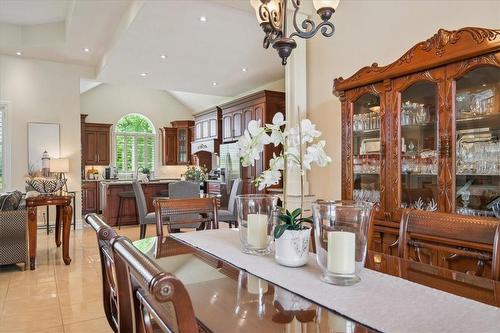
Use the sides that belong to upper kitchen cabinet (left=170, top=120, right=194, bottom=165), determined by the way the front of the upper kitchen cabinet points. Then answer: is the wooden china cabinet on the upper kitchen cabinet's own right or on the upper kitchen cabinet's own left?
on the upper kitchen cabinet's own left

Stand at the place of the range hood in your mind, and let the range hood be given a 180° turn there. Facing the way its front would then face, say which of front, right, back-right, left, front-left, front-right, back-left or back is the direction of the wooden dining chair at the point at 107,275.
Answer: back-right

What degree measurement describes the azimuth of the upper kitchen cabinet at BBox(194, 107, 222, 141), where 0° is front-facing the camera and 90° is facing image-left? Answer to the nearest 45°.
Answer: approximately 45°

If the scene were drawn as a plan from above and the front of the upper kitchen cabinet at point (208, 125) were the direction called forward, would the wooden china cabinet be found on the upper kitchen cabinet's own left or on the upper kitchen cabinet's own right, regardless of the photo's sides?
on the upper kitchen cabinet's own left

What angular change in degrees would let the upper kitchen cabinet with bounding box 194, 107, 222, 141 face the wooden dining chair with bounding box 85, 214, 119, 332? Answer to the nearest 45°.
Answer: approximately 45° to its left

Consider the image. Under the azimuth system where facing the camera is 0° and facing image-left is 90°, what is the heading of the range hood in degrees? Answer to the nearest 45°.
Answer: approximately 45°

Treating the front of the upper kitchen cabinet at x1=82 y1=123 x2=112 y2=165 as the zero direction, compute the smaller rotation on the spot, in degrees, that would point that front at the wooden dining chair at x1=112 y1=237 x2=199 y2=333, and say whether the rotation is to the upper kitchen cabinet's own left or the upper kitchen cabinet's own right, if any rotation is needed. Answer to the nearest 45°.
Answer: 0° — it already faces it

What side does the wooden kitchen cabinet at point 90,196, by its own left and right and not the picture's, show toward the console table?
front

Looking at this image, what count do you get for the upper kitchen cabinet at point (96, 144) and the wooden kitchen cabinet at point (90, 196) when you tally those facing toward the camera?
2

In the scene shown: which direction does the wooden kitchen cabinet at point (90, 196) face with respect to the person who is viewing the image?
facing the viewer

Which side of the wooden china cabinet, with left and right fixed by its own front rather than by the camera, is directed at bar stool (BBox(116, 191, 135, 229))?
right

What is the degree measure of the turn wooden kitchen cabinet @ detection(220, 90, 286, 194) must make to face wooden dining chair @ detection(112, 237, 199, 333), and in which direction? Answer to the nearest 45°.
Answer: approximately 45° to its left

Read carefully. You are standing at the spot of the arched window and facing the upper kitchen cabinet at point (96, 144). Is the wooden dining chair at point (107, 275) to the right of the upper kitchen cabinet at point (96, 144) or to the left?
left

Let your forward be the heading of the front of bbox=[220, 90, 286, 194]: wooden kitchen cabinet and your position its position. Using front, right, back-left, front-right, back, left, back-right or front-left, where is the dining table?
front-left

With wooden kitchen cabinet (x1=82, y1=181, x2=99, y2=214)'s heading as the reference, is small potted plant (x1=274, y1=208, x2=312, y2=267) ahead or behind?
ahead

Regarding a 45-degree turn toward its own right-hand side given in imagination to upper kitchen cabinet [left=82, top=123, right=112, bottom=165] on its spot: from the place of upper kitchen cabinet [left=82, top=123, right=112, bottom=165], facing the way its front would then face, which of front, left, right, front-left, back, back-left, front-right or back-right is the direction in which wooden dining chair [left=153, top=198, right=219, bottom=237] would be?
front-left

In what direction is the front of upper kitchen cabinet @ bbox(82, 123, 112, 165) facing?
toward the camera

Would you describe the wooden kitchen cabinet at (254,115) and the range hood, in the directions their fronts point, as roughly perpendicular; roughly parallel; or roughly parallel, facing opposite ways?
roughly parallel
